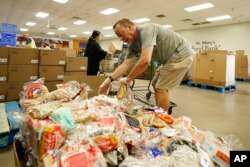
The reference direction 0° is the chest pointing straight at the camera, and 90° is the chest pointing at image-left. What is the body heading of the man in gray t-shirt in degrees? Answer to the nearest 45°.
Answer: approximately 90°

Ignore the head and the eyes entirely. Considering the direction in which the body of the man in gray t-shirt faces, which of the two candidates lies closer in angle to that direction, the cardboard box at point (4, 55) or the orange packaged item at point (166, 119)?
the cardboard box

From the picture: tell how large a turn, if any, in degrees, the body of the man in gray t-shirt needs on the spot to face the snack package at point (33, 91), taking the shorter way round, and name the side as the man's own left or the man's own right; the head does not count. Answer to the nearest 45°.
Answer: approximately 45° to the man's own left

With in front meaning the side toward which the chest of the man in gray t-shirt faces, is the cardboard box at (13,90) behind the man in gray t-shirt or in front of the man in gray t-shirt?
in front

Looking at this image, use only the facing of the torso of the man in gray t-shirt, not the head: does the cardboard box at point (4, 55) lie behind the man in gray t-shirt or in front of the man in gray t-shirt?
in front
